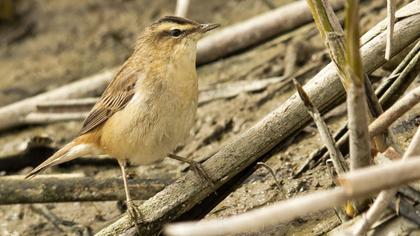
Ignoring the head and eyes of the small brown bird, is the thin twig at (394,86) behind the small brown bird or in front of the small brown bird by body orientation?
in front

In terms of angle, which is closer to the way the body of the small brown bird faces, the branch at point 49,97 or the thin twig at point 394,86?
the thin twig

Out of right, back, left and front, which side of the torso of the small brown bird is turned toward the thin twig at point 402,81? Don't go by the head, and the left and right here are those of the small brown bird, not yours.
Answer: front

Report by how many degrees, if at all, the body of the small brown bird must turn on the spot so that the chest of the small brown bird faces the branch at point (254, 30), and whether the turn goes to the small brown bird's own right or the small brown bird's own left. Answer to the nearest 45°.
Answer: approximately 45° to the small brown bird's own left

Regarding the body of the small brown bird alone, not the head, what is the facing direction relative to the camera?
to the viewer's right

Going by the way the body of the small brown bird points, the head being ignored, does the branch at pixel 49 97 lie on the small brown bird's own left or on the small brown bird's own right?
on the small brown bird's own left

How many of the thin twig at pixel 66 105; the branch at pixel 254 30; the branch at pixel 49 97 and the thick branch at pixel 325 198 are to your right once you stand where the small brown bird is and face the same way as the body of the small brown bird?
1

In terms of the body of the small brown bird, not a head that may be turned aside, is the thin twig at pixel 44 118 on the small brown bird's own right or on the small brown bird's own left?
on the small brown bird's own left

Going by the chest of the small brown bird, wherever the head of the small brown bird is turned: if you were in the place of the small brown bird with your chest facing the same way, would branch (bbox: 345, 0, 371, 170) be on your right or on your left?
on your left

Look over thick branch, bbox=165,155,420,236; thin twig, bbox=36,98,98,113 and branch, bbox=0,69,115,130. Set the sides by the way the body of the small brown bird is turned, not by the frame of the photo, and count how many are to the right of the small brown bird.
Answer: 1

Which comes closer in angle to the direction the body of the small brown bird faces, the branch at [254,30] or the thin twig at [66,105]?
the branch

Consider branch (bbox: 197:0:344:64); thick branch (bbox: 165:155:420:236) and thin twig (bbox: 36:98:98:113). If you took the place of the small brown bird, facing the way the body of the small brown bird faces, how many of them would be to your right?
1

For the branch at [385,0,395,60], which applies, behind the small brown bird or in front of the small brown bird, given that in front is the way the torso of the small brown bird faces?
in front

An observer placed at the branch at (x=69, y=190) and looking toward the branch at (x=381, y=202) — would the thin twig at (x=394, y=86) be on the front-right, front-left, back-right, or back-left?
front-left

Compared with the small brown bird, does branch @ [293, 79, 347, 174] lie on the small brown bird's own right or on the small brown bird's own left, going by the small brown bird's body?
on the small brown bird's own left
